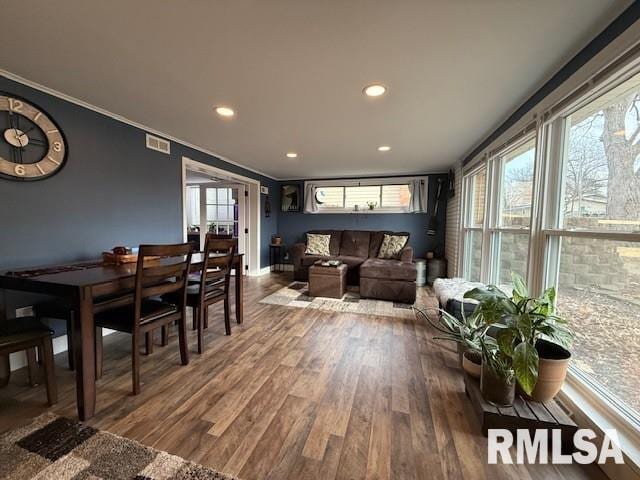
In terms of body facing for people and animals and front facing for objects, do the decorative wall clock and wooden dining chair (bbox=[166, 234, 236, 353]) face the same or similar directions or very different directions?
very different directions

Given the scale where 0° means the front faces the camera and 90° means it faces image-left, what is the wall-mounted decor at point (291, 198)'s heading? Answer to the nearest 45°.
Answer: approximately 0°

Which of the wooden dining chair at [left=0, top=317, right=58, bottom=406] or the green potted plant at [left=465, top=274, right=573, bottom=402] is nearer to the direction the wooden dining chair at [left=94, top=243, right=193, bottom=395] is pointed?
the wooden dining chair

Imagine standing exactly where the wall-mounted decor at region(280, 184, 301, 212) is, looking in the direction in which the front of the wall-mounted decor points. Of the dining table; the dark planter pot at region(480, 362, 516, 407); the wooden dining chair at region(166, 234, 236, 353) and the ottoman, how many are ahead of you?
4

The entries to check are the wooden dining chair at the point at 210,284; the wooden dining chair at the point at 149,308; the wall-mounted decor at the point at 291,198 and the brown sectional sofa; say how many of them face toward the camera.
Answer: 2

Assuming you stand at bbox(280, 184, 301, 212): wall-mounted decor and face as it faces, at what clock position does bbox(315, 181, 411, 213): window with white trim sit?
The window with white trim is roughly at 10 o'clock from the wall-mounted decor.

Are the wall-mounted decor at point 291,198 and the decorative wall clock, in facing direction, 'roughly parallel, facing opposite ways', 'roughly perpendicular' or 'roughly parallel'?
roughly perpendicular

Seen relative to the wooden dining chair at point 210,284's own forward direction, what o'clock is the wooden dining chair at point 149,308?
the wooden dining chair at point 149,308 is roughly at 9 o'clock from the wooden dining chair at point 210,284.

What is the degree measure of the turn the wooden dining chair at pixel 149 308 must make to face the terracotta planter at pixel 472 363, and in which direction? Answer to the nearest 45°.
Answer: approximately 180°

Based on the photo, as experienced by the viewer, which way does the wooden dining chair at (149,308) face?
facing away from the viewer and to the left of the viewer
